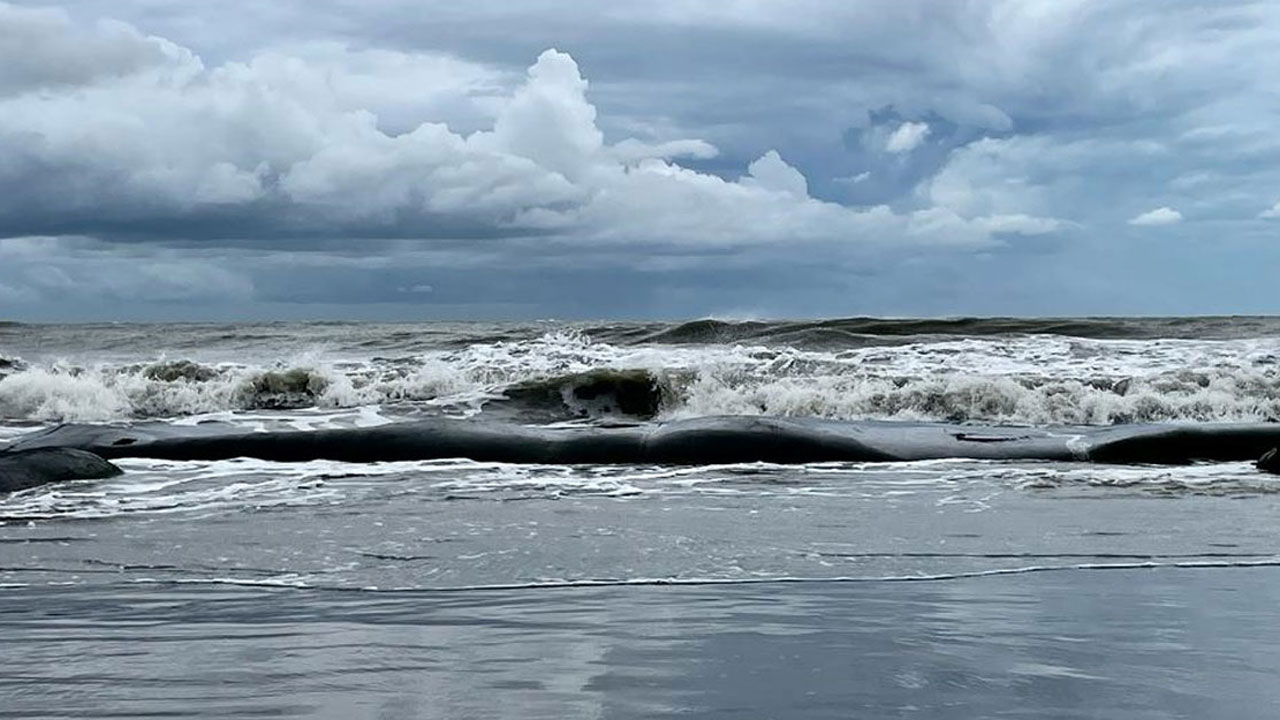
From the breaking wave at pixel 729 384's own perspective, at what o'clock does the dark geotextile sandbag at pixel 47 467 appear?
The dark geotextile sandbag is roughly at 1 o'clock from the breaking wave.

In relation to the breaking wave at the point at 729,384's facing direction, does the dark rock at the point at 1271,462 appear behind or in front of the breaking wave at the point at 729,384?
in front

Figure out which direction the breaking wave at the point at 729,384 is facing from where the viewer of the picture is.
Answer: facing the viewer

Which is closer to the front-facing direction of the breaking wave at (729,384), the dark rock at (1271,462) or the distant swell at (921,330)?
the dark rock
